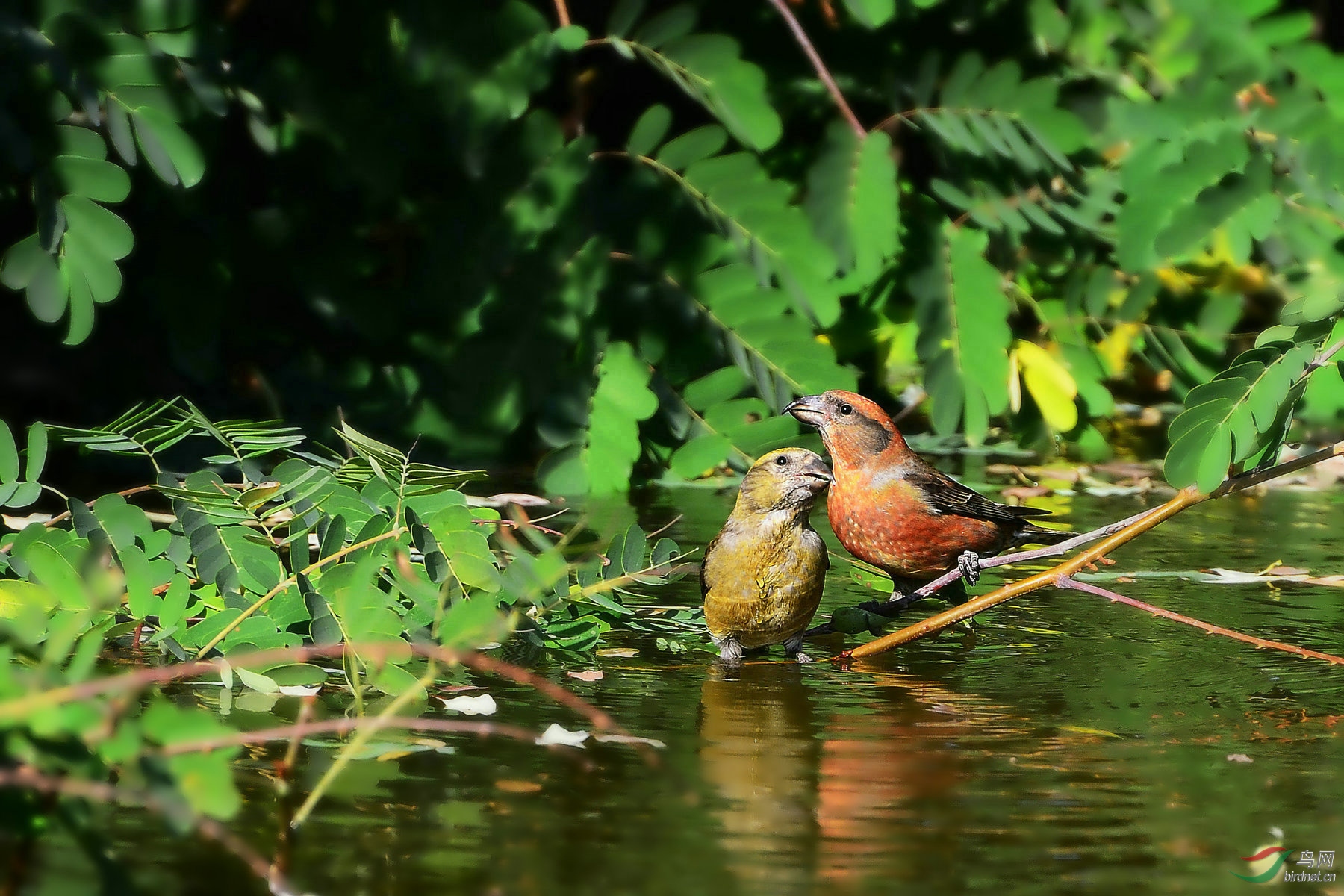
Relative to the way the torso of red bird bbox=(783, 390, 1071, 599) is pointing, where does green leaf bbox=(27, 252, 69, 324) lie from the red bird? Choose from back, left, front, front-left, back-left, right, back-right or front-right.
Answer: front

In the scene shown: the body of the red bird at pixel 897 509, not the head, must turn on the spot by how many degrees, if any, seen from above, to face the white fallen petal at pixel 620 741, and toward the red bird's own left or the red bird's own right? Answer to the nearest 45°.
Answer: approximately 90° to the red bird's own left

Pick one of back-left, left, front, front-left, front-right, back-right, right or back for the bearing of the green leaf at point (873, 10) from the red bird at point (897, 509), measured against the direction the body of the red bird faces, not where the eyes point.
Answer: right

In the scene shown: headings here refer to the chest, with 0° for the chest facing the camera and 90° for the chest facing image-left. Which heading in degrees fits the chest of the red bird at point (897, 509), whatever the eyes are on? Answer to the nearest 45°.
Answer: approximately 90°

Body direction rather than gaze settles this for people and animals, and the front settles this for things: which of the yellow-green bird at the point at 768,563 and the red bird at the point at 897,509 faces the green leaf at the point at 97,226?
the red bird

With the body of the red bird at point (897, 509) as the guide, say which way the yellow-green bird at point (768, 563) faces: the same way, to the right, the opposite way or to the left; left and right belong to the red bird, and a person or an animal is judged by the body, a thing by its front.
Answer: to the left

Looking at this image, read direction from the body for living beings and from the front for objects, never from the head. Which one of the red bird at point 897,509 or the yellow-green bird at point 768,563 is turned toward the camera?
the yellow-green bird

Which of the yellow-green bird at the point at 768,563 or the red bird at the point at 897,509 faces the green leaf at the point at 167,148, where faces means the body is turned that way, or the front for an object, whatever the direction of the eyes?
the red bird

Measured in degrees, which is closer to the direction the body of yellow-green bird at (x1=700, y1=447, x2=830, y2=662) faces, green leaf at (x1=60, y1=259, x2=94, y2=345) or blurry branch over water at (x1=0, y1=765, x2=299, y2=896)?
the blurry branch over water

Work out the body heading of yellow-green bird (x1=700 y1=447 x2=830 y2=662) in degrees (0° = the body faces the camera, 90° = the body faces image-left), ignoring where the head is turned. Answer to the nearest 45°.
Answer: approximately 0°

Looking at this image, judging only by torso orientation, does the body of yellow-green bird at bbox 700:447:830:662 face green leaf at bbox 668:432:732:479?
no

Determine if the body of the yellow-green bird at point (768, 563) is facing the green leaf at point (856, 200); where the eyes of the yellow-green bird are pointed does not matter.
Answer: no

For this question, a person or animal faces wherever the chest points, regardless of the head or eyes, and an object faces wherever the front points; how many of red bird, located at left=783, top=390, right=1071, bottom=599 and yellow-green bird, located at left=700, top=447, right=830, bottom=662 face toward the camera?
1

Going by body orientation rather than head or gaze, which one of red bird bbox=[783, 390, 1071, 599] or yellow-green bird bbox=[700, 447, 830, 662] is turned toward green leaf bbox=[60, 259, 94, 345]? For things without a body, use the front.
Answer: the red bird

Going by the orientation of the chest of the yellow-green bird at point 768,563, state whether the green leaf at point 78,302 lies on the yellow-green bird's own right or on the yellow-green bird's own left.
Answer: on the yellow-green bird's own right

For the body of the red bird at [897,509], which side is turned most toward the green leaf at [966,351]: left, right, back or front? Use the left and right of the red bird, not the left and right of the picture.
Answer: right

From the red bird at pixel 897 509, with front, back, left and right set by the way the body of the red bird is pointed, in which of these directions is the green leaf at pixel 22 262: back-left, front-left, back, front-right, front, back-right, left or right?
front
